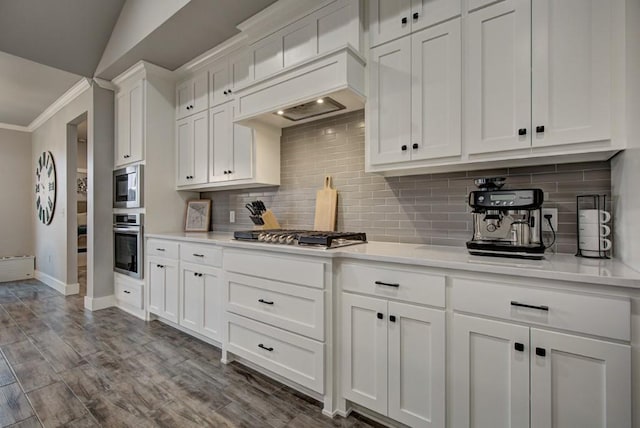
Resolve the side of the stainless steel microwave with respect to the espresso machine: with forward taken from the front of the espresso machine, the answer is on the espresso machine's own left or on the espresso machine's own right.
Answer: on the espresso machine's own right

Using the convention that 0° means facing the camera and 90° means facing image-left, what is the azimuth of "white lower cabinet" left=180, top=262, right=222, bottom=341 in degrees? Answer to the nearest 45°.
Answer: approximately 45°

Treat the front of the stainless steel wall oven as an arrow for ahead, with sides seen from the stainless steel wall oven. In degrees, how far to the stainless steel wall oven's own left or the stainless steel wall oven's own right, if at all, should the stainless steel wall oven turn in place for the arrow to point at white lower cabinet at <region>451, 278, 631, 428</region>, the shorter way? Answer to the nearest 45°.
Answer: approximately 45° to the stainless steel wall oven's own left

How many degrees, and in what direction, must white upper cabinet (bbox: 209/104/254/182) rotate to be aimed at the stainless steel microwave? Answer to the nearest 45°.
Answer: approximately 90° to its right

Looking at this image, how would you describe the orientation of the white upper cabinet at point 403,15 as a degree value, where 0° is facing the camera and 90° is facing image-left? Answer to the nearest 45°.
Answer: approximately 45°

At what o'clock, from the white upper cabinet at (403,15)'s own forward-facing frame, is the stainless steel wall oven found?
The stainless steel wall oven is roughly at 2 o'clock from the white upper cabinet.

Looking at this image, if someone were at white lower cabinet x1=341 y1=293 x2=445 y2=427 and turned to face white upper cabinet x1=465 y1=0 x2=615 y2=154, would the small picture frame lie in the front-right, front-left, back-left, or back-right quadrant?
back-left
